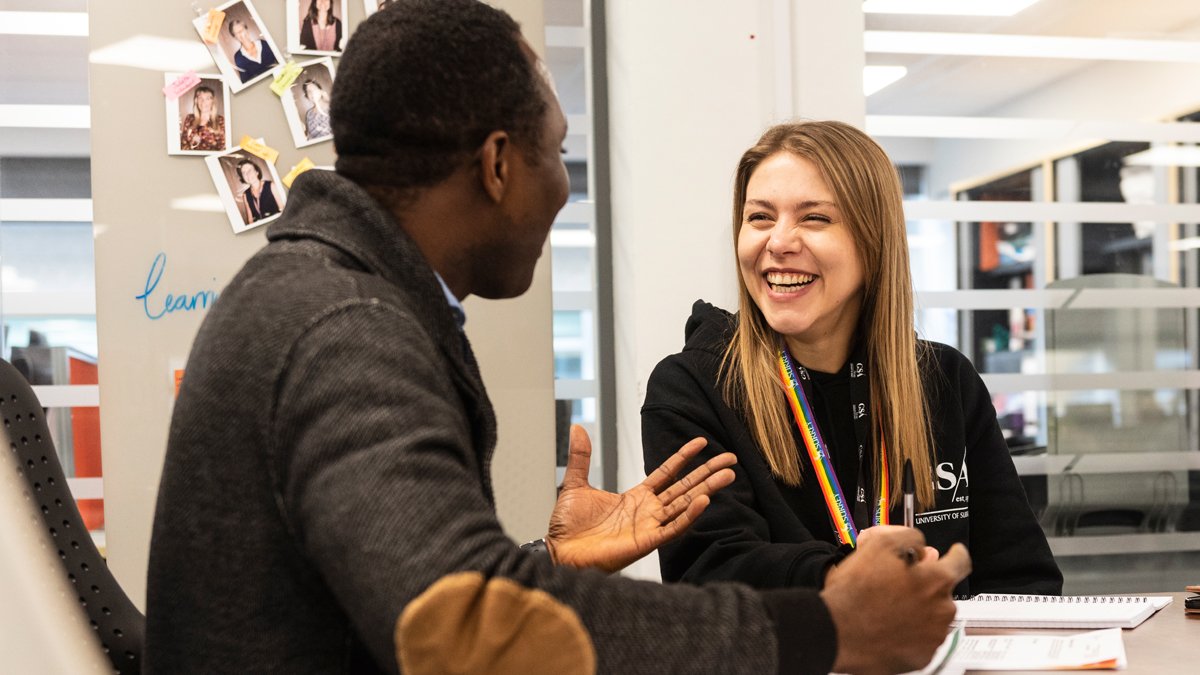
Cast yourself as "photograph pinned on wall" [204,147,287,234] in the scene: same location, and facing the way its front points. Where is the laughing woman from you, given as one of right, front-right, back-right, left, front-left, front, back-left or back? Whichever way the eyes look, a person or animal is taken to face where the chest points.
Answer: front-left

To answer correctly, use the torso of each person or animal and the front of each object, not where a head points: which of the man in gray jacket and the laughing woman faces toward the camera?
the laughing woman

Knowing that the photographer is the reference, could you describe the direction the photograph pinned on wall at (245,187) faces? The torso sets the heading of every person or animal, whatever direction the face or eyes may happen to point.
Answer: facing the viewer

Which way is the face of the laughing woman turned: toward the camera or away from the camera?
toward the camera

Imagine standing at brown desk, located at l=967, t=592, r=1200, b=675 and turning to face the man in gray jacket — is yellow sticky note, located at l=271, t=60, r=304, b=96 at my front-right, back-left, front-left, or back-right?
front-right

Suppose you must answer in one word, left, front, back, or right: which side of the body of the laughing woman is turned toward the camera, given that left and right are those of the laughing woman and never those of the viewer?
front

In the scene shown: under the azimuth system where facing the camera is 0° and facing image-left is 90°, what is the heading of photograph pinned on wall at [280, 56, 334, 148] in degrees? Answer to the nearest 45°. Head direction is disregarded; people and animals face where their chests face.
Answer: approximately 0°

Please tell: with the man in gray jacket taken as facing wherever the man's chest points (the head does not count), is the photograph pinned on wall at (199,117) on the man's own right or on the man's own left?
on the man's own left

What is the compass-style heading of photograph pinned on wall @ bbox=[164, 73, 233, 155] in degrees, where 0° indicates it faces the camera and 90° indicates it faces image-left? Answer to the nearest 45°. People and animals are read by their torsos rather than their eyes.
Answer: approximately 0°

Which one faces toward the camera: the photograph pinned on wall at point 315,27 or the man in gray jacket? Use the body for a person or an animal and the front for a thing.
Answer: the photograph pinned on wall
